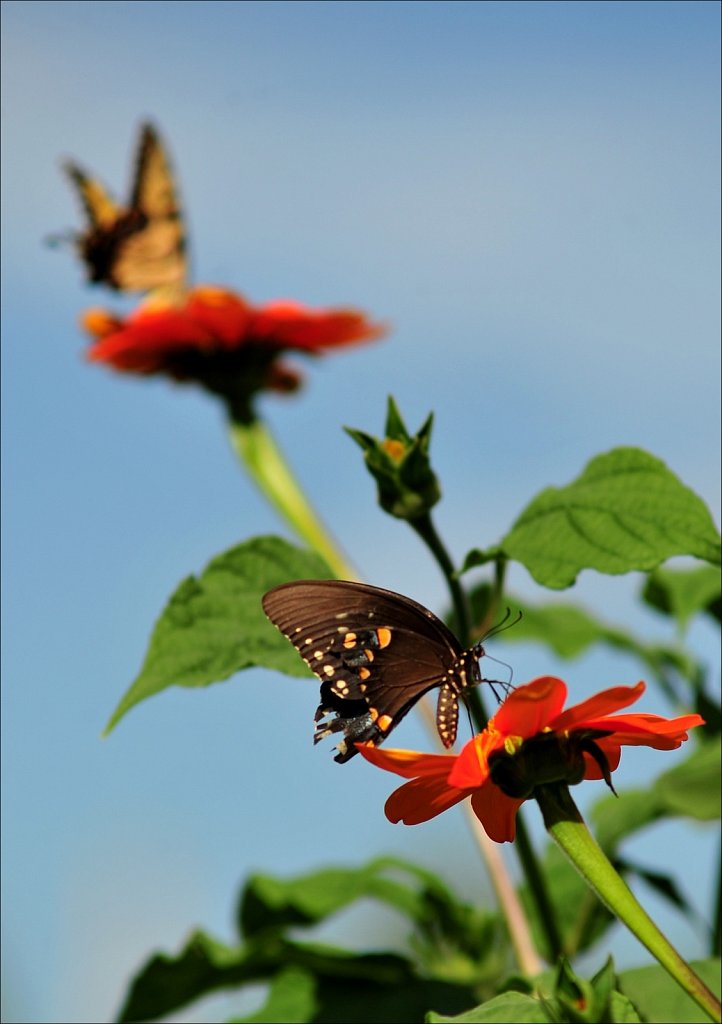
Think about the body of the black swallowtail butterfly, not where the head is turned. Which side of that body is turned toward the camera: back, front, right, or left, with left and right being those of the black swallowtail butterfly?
right
